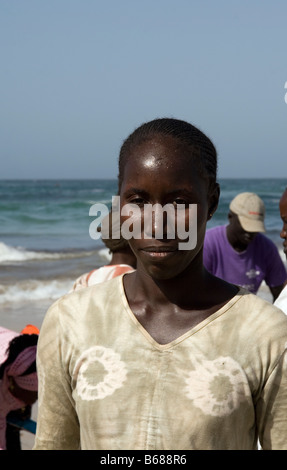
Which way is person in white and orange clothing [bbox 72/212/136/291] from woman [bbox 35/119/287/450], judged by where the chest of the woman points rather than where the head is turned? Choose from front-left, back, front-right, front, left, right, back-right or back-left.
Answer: back

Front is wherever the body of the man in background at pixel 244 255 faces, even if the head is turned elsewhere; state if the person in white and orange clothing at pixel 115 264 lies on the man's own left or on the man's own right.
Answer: on the man's own right

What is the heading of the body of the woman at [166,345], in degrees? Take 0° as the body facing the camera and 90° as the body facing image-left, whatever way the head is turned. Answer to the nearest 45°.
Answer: approximately 0°
